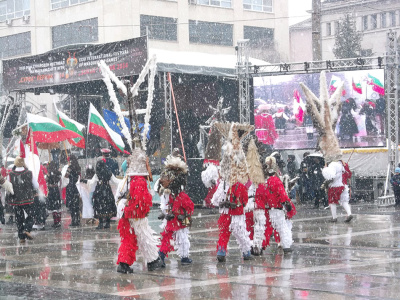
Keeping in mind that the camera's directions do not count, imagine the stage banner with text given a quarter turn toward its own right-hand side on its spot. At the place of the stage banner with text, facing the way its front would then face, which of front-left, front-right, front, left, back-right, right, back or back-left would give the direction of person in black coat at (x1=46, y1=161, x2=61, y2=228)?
left

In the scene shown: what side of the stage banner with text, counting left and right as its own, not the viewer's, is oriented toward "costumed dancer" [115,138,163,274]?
front

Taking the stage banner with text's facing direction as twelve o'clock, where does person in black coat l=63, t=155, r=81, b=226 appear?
The person in black coat is roughly at 12 o'clock from the stage banner with text.

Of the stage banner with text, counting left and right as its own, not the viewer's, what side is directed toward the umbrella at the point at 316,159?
left

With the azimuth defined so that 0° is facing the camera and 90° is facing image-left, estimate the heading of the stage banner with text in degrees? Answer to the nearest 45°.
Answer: approximately 0°

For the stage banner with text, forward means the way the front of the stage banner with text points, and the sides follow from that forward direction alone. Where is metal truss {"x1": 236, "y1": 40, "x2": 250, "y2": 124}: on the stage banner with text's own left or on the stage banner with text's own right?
on the stage banner with text's own left

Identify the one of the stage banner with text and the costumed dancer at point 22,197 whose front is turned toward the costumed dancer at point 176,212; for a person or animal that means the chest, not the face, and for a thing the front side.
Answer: the stage banner with text

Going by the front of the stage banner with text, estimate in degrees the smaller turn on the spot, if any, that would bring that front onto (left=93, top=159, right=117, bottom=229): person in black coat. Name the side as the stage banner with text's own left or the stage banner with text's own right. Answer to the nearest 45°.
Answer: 0° — it already faces them

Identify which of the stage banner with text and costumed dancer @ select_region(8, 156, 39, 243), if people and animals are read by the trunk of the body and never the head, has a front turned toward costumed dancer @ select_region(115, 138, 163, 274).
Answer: the stage banner with text
